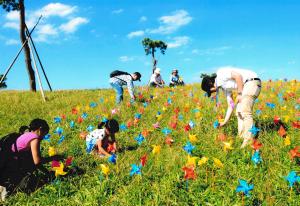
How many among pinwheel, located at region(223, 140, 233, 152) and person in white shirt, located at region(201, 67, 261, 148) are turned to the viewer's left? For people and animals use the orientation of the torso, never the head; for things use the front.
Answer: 1

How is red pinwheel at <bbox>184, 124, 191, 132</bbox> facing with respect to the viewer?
toward the camera

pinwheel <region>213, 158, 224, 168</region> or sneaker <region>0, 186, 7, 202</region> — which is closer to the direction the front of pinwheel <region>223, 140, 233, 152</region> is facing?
the pinwheel

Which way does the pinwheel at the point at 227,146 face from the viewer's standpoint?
toward the camera

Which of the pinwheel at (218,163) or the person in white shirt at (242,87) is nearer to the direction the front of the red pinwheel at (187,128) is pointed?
the pinwheel

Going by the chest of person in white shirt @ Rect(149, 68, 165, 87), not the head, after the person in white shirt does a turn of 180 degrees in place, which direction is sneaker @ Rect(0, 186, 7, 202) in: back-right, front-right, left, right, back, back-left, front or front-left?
back-left

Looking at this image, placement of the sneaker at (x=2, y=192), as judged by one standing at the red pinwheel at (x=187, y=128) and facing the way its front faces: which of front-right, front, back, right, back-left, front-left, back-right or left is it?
front-right

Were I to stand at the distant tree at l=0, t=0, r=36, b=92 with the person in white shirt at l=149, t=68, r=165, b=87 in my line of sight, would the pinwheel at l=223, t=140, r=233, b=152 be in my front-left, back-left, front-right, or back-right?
front-right

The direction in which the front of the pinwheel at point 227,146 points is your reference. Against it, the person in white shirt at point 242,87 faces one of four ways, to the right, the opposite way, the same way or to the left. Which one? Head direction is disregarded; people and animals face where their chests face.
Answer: to the right

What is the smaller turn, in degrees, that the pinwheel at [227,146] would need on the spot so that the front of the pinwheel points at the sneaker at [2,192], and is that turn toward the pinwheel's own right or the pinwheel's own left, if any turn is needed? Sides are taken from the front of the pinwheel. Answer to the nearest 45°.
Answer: approximately 90° to the pinwheel's own right

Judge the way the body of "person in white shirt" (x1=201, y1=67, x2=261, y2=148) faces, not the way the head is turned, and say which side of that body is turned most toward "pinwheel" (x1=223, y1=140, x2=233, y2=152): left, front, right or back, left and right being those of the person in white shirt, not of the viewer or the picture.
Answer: left

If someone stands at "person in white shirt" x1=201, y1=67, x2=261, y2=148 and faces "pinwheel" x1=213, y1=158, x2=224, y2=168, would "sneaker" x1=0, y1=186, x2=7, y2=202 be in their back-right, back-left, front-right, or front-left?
front-right

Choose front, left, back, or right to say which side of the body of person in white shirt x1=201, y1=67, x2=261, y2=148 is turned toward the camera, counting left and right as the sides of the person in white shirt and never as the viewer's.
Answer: left
